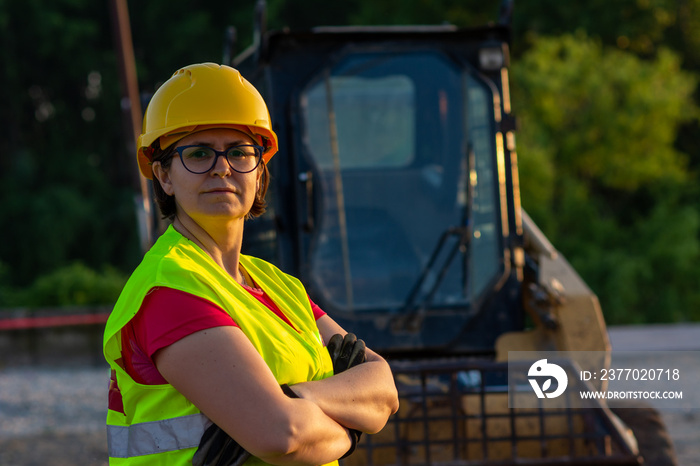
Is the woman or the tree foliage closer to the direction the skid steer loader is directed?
the woman

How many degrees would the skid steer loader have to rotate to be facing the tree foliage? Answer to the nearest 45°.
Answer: approximately 180°

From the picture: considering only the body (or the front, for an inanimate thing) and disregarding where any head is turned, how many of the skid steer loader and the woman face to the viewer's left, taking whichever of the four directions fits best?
0

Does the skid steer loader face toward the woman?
yes

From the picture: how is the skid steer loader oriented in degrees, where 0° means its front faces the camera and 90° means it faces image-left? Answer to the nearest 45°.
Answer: approximately 0°

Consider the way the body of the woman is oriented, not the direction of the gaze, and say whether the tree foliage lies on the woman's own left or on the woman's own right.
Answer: on the woman's own left

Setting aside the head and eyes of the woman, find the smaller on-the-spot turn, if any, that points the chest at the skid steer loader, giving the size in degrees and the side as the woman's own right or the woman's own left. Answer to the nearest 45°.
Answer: approximately 135° to the woman's own left

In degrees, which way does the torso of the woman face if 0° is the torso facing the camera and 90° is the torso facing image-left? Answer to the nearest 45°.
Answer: approximately 315°
